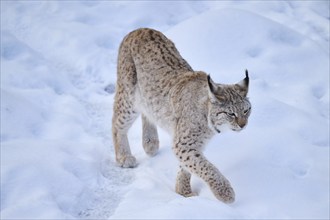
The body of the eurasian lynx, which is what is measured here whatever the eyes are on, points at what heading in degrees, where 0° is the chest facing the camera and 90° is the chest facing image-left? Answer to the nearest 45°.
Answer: approximately 315°
